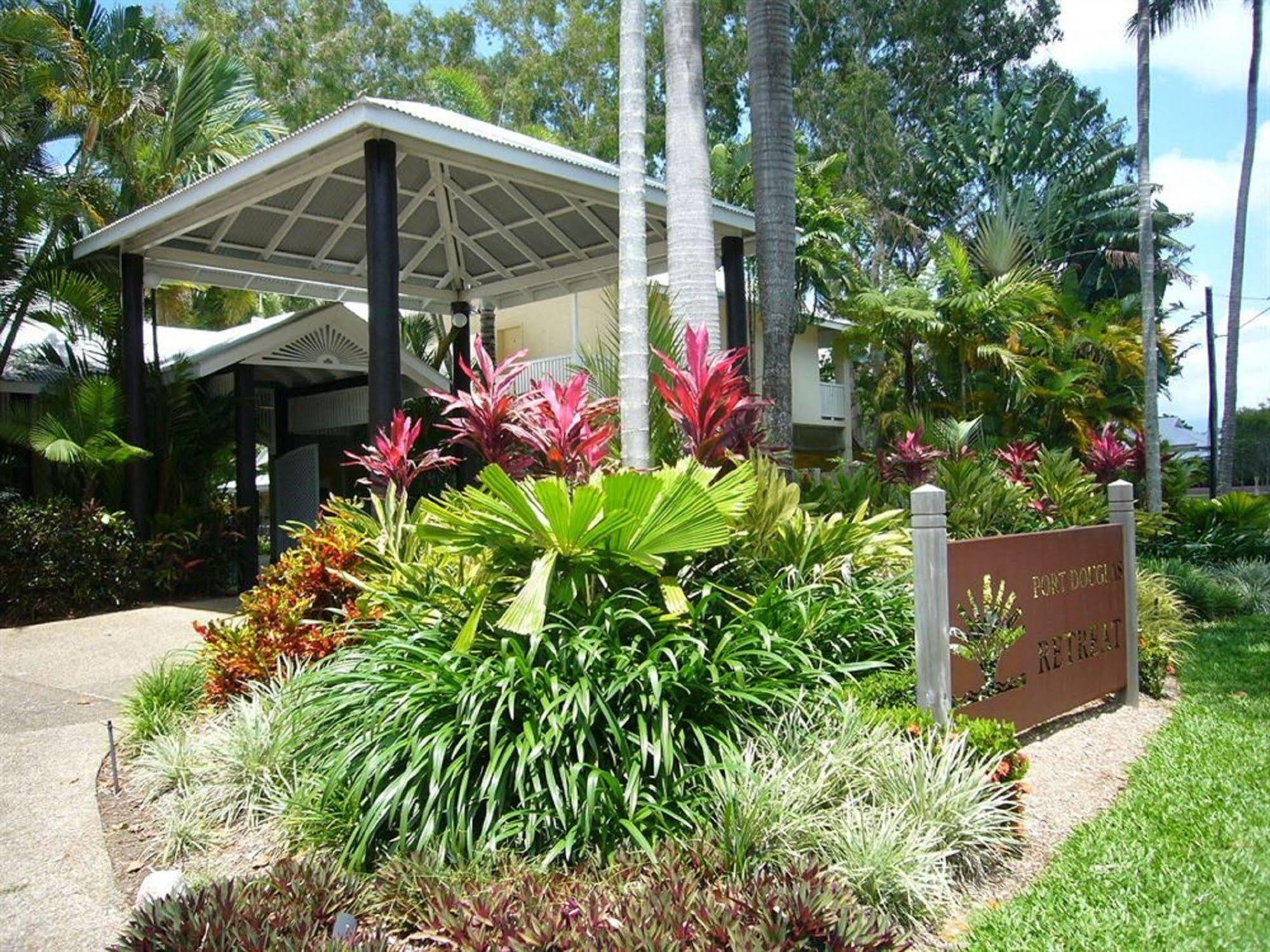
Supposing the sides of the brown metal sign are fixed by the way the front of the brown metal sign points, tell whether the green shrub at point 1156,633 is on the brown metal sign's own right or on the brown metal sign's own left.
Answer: on the brown metal sign's own left

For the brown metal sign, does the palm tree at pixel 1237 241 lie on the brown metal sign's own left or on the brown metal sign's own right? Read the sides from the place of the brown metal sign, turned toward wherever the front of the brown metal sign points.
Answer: on the brown metal sign's own left

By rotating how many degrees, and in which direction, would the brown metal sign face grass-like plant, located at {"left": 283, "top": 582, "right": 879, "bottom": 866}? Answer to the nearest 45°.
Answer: approximately 90° to its right

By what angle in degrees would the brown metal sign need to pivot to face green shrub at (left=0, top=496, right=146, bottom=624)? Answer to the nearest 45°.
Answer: approximately 135° to its right

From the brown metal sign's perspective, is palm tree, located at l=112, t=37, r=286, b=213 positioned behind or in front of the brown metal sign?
behind

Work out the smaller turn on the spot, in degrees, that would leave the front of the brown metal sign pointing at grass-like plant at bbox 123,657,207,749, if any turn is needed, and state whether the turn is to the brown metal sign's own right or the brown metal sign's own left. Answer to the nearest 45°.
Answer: approximately 135° to the brown metal sign's own right

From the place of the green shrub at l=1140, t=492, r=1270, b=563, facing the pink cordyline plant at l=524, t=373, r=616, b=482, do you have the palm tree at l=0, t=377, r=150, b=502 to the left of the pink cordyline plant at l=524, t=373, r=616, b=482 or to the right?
right

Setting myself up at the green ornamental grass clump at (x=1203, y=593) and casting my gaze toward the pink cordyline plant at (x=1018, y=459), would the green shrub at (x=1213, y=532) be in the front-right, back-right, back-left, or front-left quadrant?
front-right

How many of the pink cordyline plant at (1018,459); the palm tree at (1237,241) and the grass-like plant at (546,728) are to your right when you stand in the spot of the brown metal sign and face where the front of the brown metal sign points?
1

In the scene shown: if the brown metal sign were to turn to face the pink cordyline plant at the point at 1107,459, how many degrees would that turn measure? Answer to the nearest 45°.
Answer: approximately 135° to its left

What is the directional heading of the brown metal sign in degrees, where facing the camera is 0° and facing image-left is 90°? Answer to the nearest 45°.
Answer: approximately 315°

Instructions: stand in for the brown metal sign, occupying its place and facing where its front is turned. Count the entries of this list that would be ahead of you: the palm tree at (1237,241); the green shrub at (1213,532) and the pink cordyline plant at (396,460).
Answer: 0

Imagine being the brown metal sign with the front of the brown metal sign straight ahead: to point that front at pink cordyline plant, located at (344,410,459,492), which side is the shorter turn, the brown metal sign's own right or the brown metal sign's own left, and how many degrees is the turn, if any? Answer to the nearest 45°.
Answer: approximately 135° to the brown metal sign's own right

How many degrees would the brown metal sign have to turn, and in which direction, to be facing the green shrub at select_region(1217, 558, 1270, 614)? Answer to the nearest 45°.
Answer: approximately 135° to its left

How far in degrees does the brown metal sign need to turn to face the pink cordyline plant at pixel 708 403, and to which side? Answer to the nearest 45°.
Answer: approximately 135° to its right

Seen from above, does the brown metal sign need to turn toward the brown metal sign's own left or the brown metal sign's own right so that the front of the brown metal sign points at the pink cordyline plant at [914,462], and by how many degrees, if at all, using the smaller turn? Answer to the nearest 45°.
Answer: approximately 135° to the brown metal sign's own left
